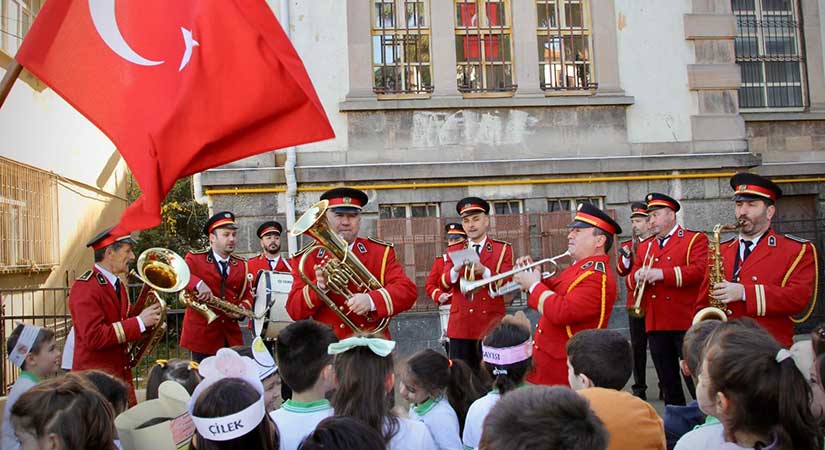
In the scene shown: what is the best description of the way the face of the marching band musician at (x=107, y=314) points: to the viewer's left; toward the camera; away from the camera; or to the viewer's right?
to the viewer's right

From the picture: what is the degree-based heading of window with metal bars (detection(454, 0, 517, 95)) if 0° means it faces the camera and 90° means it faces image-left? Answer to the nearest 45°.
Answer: approximately 0°

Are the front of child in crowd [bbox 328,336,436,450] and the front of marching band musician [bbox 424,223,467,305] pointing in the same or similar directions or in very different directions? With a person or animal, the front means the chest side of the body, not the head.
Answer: very different directions

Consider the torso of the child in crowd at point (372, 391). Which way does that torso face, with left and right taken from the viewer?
facing away from the viewer

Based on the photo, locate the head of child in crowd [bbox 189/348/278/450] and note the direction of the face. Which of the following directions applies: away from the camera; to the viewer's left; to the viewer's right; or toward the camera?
away from the camera

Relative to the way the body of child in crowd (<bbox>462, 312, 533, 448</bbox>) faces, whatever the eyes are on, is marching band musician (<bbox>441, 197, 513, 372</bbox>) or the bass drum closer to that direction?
the marching band musician

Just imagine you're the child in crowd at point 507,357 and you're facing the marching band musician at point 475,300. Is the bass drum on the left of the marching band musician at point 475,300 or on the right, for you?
left

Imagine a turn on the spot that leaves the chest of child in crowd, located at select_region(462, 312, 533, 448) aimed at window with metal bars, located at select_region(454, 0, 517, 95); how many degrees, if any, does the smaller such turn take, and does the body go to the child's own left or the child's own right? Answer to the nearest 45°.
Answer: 0° — they already face it
